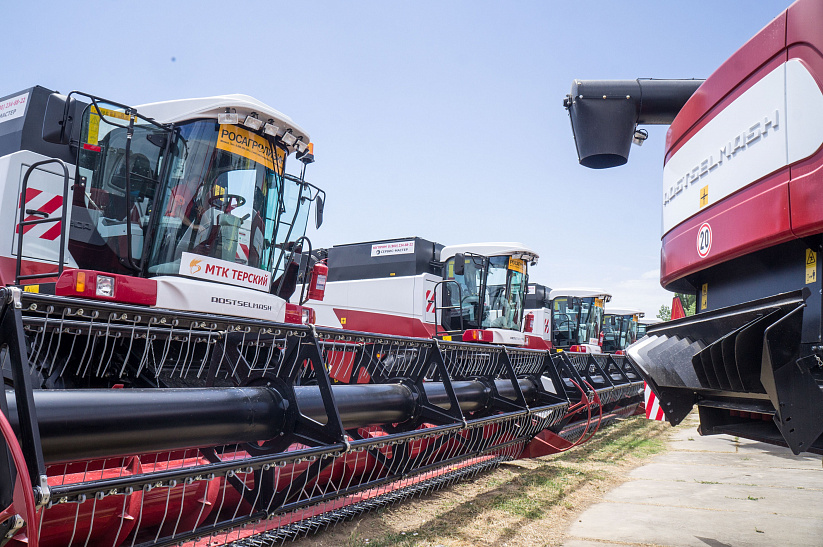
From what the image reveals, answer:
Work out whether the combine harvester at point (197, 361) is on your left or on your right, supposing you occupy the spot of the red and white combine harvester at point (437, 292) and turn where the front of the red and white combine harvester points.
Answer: on your right

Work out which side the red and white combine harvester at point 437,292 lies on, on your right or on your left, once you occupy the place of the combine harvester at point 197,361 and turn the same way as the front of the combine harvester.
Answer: on your left

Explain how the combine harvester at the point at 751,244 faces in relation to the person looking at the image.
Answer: facing away from the viewer and to the right of the viewer

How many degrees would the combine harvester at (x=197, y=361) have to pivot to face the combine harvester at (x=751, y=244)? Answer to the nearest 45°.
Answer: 0° — it already faces it

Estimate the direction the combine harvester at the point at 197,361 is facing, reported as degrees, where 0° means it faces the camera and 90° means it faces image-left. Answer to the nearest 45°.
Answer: approximately 315°

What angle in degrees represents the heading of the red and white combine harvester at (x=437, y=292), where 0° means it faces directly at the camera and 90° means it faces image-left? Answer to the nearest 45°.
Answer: approximately 315°
